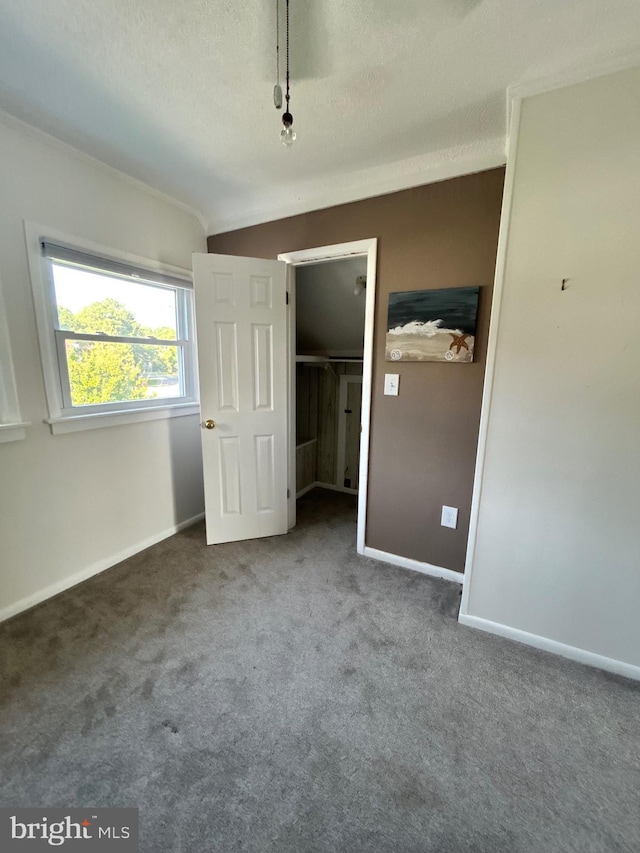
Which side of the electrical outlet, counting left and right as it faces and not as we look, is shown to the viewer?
front

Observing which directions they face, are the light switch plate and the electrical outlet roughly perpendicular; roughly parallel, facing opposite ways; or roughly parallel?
roughly parallel

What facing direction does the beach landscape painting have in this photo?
toward the camera

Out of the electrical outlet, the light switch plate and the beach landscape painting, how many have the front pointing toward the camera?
3

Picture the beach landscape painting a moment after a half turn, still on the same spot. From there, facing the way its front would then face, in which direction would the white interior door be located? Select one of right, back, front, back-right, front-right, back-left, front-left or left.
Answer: left

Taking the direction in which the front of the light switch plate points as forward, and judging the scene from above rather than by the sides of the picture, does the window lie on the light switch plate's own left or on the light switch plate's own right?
on the light switch plate's own right

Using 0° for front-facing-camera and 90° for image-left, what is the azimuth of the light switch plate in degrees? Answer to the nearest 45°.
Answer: approximately 0°

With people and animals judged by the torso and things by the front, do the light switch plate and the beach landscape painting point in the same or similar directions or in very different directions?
same or similar directions

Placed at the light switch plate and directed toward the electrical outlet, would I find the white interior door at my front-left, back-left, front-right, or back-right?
back-right

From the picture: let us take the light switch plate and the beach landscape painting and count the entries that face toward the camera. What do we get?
2

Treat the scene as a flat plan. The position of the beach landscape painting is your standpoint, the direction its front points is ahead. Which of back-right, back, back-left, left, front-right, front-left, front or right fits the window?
right

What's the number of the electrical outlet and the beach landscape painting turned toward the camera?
2
